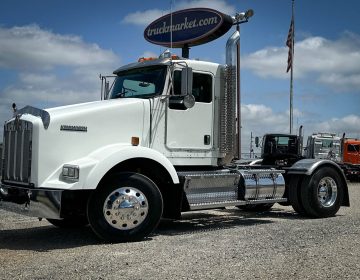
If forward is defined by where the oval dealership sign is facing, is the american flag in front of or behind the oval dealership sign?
behind

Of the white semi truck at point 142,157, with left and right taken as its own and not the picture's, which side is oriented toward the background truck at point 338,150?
back

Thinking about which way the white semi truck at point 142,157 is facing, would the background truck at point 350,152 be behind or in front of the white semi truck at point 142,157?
behind

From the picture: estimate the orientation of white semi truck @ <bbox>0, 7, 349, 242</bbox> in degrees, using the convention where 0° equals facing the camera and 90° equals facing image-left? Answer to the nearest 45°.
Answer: approximately 45°

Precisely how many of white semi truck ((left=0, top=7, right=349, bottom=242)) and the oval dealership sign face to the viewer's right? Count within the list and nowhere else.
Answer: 0

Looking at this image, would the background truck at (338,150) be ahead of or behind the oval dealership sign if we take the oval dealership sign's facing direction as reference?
behind

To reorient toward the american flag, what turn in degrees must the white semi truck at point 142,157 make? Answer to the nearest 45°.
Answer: approximately 135° to its right

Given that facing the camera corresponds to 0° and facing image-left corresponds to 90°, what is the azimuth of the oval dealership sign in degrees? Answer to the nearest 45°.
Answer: approximately 45°
